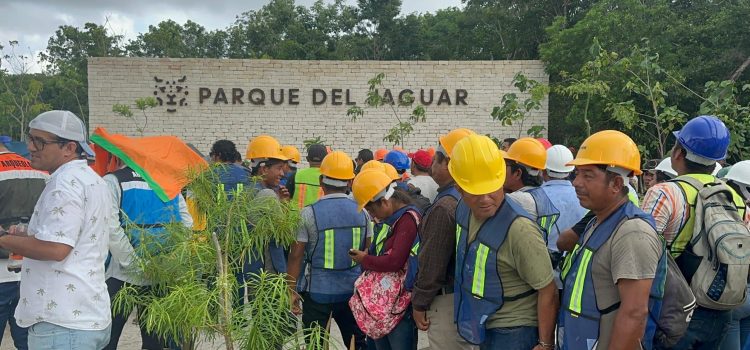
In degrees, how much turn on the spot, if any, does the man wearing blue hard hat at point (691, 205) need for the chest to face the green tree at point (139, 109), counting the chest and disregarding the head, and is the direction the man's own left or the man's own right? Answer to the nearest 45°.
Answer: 0° — they already face it

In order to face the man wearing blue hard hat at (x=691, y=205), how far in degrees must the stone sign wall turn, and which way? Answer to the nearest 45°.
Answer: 0° — it already faces them

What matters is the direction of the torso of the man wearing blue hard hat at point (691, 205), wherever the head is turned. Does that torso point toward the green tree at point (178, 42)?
yes

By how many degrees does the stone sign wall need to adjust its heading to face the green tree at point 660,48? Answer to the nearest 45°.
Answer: approximately 90° to its left

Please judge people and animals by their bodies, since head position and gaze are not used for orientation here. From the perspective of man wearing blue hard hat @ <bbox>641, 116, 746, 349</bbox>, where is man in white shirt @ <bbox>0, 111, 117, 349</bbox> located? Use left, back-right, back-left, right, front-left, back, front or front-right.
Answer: left

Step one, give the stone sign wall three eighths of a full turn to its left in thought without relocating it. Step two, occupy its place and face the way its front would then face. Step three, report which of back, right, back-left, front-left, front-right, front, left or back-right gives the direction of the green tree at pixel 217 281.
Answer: back-right

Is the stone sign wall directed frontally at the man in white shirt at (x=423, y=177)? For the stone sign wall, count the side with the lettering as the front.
yes

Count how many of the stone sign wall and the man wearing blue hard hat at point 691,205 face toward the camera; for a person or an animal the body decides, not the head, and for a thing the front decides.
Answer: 1

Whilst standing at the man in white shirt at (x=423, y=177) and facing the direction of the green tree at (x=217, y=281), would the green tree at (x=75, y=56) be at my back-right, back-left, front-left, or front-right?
back-right

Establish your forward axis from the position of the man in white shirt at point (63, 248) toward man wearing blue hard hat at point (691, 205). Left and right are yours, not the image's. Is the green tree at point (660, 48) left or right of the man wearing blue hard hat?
left

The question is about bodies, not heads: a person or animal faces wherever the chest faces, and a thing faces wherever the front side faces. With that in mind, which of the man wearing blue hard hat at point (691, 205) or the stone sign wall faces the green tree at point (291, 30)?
the man wearing blue hard hat

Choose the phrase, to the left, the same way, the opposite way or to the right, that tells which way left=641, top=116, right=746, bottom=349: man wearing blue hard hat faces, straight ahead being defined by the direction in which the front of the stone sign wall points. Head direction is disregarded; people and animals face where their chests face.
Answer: the opposite way

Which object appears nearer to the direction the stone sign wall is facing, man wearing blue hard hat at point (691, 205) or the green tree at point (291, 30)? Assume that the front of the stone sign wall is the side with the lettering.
the man wearing blue hard hat

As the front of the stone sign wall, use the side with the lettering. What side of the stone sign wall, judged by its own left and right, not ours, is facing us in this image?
front

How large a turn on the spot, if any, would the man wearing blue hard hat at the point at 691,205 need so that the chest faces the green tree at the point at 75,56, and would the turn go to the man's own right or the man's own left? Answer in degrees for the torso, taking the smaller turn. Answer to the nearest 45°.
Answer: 0° — they already face it

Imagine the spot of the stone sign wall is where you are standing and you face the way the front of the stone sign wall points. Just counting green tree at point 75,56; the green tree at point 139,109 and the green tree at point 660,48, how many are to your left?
1

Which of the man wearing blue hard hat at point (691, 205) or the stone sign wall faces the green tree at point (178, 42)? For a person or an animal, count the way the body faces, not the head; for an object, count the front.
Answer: the man wearing blue hard hat
